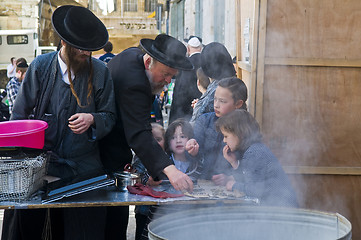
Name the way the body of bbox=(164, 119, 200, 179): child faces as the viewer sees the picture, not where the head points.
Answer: toward the camera

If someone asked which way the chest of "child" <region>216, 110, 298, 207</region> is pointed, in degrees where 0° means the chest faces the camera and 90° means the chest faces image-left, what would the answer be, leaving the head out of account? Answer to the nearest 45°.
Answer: approximately 90°

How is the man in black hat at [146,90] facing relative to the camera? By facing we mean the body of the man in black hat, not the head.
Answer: to the viewer's right

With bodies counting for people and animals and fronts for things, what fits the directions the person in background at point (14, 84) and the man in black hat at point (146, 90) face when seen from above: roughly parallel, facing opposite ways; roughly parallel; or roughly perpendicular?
roughly parallel

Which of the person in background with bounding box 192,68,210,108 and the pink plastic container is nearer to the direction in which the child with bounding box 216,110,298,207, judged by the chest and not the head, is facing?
the pink plastic container

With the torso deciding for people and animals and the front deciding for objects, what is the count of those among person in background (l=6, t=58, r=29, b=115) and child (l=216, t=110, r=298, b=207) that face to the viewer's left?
1

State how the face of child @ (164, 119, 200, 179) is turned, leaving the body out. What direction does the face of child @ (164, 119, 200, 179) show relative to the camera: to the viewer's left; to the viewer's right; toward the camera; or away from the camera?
toward the camera

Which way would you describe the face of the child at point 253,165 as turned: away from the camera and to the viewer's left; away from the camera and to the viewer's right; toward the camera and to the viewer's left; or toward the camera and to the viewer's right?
toward the camera and to the viewer's left

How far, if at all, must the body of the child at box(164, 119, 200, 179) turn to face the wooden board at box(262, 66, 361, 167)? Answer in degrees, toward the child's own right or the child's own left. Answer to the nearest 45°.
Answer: approximately 90° to the child's own left
